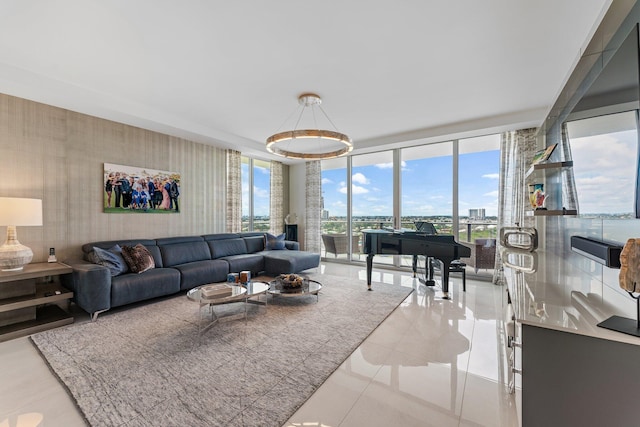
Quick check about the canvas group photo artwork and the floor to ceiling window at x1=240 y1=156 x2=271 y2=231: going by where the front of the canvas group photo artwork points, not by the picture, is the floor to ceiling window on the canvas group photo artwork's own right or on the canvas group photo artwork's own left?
on the canvas group photo artwork's own left

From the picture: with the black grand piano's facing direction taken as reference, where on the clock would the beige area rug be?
The beige area rug is roughly at 4 o'clock from the black grand piano.

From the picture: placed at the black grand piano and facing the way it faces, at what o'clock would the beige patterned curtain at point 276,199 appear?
The beige patterned curtain is roughly at 7 o'clock from the black grand piano.

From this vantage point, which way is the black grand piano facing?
to the viewer's right

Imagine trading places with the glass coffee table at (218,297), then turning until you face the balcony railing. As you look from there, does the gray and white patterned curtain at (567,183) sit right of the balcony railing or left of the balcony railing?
right

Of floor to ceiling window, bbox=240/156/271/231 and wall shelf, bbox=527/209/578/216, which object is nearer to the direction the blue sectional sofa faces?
the wall shelf
